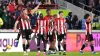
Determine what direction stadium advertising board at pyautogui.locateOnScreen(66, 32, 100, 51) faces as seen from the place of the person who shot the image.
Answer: facing the viewer

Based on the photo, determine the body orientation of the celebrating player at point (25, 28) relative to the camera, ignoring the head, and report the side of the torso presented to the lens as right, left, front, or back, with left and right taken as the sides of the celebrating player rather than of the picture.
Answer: front

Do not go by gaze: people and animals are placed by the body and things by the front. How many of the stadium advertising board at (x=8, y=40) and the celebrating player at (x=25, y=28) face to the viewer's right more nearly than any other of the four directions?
0

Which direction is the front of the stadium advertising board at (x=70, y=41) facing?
toward the camera

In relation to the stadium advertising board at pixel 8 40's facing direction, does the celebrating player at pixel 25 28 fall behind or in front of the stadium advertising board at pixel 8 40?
in front

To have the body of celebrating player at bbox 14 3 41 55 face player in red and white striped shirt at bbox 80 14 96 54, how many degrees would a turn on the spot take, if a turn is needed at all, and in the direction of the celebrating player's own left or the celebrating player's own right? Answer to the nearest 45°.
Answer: approximately 90° to the celebrating player's own left

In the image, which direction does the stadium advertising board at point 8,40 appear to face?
toward the camera
